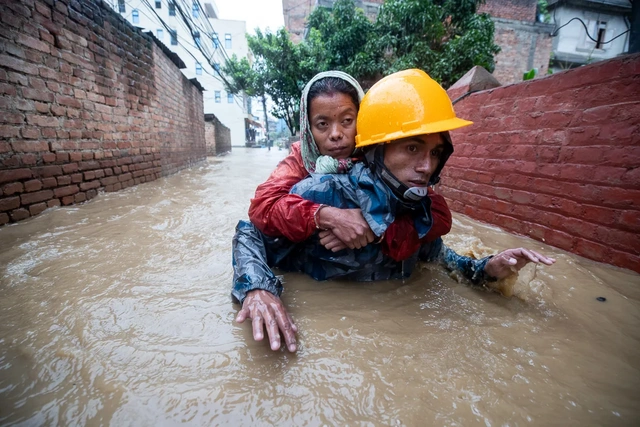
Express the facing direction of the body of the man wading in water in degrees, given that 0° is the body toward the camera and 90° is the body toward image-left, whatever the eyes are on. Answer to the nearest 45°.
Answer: approximately 315°

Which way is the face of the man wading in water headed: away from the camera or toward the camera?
toward the camera

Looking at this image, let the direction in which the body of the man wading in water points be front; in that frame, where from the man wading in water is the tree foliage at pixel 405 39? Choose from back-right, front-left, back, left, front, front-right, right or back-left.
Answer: back-left

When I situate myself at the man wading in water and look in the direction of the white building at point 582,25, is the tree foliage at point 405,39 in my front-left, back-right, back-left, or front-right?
front-left
